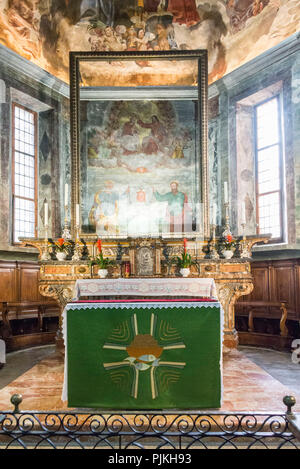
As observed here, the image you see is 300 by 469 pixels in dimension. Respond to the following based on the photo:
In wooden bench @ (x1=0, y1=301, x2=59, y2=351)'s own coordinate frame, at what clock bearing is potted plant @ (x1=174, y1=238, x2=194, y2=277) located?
The potted plant is roughly at 12 o'clock from the wooden bench.

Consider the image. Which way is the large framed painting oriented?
toward the camera

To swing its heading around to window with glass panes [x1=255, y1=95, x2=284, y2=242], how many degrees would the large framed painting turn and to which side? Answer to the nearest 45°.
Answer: approximately 90° to its left

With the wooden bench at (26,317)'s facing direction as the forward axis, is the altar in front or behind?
in front

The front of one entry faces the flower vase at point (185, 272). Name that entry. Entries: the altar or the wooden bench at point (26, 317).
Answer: the wooden bench

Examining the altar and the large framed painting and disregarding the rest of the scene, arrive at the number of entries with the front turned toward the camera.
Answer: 2

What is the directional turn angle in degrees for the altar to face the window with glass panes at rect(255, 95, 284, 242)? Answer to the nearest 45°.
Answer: approximately 135° to its left

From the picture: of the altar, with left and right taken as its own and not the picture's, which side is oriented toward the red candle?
back

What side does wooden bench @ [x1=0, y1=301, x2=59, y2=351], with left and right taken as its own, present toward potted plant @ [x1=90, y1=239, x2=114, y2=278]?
front

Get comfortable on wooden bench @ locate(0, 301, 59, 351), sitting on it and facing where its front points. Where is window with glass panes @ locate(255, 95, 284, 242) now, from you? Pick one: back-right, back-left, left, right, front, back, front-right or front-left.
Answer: front-left
